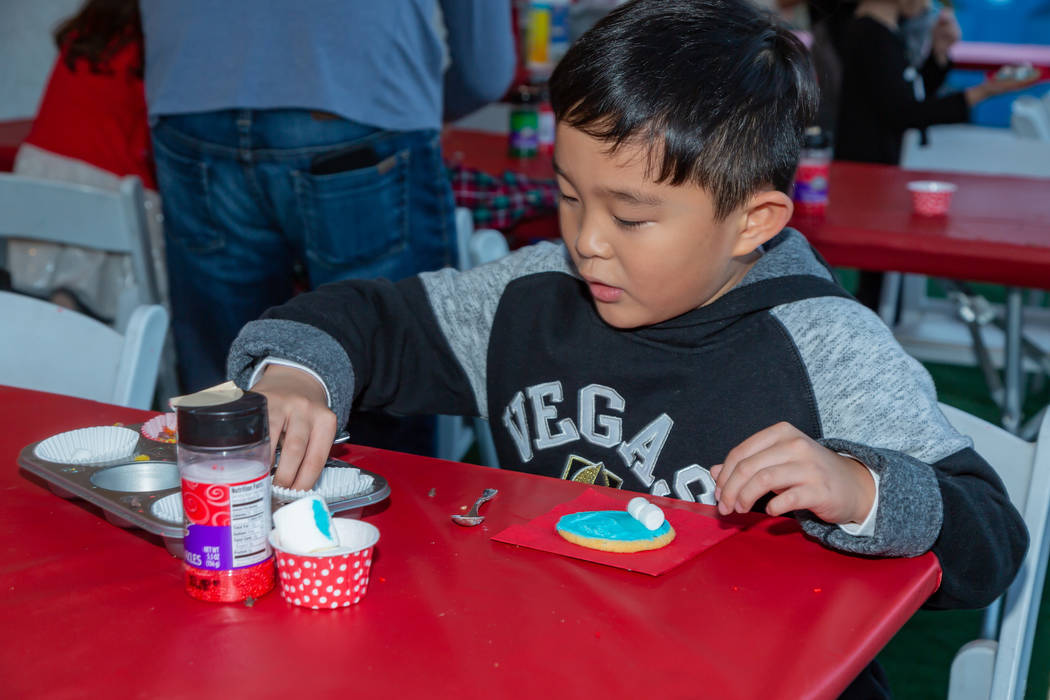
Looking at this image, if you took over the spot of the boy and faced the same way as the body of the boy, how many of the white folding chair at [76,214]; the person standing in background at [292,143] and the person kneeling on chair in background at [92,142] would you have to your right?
3

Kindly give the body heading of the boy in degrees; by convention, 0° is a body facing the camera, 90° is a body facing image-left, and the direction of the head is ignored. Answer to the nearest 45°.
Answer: approximately 45°

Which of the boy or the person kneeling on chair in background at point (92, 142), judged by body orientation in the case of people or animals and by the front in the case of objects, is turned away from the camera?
the person kneeling on chair in background

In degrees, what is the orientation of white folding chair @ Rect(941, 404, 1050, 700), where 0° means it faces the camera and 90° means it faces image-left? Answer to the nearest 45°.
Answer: approximately 45°

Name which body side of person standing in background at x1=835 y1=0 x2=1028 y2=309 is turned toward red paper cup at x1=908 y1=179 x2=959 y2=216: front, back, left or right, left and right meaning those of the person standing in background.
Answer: right

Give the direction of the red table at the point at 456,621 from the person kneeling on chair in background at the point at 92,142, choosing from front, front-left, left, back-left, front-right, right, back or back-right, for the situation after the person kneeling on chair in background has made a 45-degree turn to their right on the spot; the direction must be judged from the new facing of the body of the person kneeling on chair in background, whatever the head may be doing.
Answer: back-right

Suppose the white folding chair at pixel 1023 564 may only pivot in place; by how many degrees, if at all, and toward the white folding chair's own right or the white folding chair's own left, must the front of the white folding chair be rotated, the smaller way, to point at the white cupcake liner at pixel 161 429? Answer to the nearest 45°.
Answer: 0° — it already faces it

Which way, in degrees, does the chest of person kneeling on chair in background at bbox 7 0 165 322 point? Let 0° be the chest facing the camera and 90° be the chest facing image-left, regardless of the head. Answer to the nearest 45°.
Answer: approximately 180°

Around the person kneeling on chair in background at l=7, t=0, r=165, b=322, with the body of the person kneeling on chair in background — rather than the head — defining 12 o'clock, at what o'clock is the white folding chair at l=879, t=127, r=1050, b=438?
The white folding chair is roughly at 3 o'clock from the person kneeling on chair in background.

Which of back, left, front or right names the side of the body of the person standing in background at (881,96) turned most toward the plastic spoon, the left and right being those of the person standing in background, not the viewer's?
right

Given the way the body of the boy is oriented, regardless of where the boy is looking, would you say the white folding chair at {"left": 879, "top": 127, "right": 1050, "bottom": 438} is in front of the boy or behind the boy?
behind

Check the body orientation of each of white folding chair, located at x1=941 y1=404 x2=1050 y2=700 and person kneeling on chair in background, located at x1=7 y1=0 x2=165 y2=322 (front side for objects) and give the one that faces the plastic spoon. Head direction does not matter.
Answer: the white folding chair

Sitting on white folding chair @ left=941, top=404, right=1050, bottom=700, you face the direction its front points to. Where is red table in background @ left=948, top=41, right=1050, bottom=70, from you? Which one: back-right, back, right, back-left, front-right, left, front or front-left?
back-right

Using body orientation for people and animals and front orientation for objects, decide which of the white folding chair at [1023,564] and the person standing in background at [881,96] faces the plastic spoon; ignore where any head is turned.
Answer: the white folding chair

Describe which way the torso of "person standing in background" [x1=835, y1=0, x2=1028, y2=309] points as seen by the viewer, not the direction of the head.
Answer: to the viewer's right
